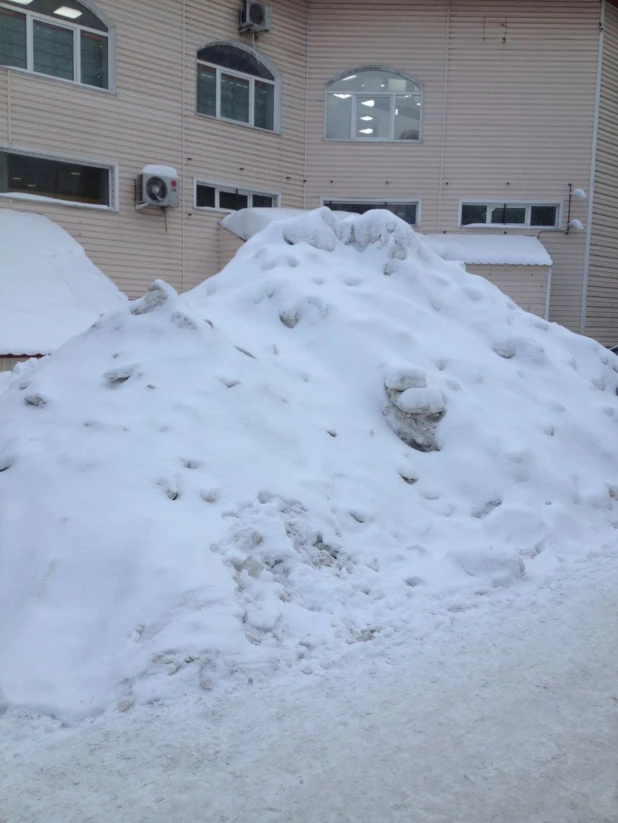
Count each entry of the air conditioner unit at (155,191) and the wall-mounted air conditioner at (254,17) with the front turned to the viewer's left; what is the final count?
0

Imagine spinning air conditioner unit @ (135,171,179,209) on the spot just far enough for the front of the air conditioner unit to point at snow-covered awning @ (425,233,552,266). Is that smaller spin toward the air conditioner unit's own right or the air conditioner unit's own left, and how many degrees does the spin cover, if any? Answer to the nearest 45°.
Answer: approximately 45° to the air conditioner unit's own left

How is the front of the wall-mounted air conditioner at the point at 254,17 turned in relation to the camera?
facing the viewer and to the right of the viewer

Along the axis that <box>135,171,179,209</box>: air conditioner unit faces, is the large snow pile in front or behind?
in front

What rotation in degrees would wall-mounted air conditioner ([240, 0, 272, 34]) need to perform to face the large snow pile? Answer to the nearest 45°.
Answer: approximately 45° to its right
